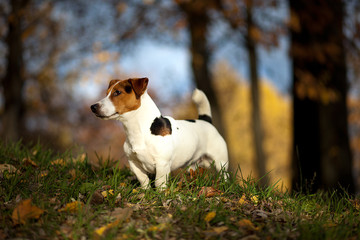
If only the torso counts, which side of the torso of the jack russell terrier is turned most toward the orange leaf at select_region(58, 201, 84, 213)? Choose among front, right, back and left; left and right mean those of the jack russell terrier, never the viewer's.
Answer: front

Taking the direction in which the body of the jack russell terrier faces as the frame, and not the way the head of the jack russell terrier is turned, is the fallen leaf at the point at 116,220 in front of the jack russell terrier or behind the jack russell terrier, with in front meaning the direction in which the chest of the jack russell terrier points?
in front

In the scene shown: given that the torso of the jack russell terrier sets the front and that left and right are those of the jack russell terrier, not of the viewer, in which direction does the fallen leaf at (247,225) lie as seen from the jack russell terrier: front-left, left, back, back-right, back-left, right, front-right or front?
left

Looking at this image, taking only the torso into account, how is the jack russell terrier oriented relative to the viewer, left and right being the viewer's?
facing the viewer and to the left of the viewer

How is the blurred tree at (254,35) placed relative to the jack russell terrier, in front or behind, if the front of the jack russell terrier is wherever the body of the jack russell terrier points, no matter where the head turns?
behind

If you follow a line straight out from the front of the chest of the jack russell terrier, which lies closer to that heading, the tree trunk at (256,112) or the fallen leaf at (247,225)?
the fallen leaf

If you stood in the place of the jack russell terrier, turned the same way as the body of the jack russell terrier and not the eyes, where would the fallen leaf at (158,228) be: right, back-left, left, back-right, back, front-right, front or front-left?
front-left

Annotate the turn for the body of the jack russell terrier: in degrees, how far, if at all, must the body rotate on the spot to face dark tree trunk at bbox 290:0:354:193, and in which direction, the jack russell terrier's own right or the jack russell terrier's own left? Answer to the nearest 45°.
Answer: approximately 180°

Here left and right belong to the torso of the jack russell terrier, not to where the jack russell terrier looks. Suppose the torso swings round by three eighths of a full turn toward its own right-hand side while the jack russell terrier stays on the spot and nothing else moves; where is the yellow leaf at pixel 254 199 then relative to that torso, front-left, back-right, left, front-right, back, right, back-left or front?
right

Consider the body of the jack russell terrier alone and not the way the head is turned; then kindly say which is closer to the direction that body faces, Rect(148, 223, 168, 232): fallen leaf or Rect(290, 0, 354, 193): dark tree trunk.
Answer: the fallen leaf
